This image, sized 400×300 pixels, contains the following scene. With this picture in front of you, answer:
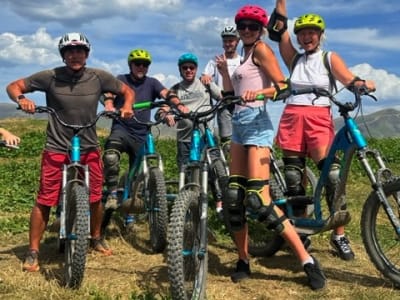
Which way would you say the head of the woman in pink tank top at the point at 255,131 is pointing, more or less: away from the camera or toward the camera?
toward the camera

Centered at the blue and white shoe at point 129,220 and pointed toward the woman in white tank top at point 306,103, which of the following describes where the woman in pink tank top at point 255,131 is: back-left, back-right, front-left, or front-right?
front-right

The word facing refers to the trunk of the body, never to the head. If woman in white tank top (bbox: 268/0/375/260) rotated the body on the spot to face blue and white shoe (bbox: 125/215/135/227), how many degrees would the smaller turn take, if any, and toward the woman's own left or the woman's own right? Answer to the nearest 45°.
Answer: approximately 90° to the woman's own right

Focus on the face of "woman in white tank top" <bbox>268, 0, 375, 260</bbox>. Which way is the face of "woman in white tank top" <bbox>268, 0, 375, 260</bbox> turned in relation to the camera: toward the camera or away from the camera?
toward the camera

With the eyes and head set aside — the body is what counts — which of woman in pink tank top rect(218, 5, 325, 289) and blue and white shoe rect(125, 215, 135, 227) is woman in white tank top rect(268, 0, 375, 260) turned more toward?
the woman in pink tank top

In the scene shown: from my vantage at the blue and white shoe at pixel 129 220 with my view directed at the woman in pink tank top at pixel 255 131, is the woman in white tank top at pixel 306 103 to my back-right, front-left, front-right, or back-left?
front-left

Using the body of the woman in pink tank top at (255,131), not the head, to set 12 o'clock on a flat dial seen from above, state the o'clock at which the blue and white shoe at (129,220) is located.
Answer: The blue and white shoe is roughly at 3 o'clock from the woman in pink tank top.

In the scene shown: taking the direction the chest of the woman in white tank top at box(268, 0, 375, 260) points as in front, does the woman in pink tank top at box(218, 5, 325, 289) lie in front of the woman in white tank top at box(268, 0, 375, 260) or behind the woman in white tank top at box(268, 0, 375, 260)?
in front

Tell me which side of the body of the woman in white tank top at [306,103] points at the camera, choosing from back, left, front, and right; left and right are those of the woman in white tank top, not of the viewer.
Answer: front

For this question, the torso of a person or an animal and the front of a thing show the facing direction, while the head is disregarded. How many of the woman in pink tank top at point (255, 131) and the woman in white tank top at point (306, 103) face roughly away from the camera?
0

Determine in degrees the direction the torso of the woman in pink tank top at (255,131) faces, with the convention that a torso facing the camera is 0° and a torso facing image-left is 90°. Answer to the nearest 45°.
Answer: approximately 45°
